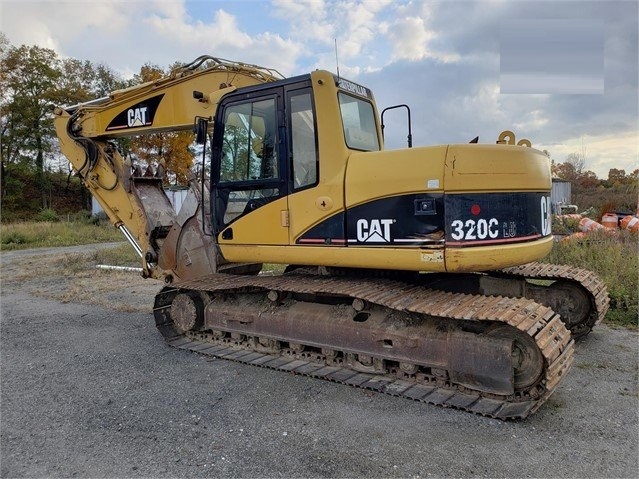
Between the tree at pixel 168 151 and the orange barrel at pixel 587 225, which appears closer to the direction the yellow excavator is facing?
the tree

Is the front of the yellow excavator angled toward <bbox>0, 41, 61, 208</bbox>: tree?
yes

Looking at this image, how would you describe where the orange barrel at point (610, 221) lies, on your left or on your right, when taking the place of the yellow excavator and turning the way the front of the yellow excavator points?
on your right

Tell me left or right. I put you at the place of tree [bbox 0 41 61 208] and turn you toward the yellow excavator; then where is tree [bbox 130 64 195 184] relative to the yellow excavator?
left

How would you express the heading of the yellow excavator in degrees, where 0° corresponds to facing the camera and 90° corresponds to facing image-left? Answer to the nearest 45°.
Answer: approximately 135°

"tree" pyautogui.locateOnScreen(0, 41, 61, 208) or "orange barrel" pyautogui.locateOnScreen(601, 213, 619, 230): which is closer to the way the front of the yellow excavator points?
the tree

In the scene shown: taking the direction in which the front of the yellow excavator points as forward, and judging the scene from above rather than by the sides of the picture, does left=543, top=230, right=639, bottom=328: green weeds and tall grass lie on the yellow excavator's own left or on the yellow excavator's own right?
on the yellow excavator's own right

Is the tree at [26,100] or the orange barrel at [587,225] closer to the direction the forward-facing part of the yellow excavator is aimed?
the tree
